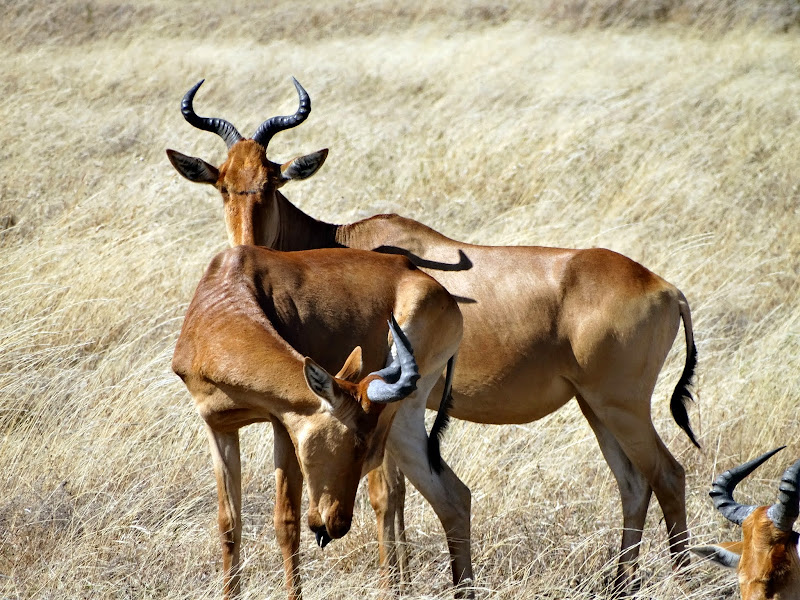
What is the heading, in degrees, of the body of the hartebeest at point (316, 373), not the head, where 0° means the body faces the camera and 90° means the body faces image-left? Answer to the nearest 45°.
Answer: approximately 45°

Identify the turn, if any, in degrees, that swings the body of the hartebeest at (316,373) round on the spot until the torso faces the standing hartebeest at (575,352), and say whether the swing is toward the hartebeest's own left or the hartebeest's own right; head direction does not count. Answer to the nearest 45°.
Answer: approximately 180°

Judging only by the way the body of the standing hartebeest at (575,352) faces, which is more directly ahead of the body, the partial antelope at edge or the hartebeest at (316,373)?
the hartebeest

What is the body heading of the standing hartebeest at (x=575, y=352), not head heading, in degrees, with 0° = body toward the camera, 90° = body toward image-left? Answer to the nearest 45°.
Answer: approximately 90°

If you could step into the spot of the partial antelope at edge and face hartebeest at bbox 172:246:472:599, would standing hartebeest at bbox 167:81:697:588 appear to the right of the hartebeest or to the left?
right

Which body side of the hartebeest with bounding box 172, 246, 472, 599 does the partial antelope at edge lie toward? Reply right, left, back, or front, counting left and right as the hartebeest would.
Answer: left

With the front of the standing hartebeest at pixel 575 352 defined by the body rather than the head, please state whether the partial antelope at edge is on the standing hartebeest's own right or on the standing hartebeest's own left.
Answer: on the standing hartebeest's own left
